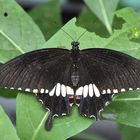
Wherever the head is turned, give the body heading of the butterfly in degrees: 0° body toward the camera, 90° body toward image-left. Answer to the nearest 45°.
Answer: approximately 180°

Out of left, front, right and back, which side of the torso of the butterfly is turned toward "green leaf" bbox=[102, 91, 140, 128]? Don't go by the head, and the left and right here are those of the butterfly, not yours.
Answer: right

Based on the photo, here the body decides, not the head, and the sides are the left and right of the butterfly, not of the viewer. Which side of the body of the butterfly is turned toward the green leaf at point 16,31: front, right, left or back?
left
